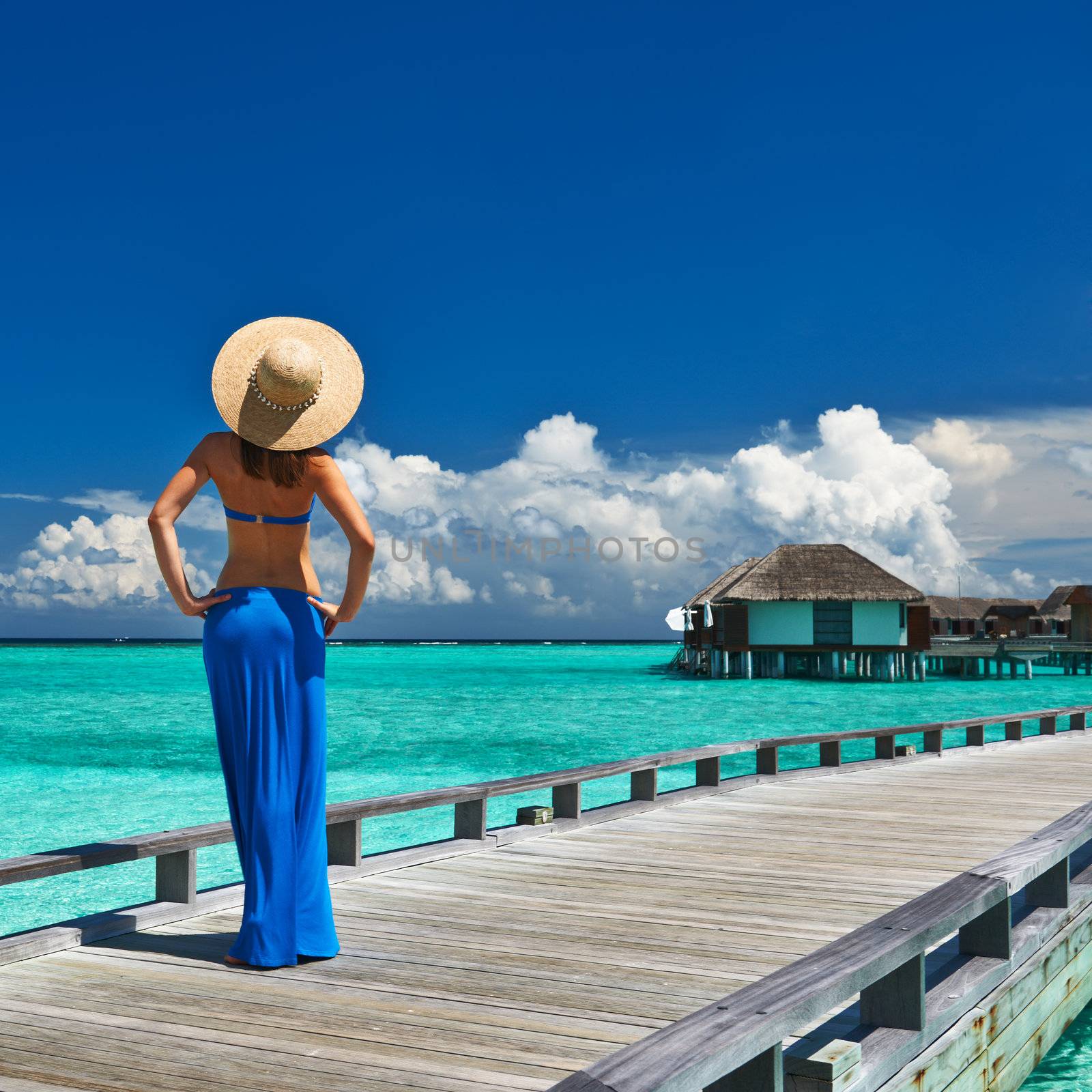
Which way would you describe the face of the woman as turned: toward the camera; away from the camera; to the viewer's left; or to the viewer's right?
away from the camera

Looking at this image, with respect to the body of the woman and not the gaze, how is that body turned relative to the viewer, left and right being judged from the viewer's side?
facing away from the viewer
